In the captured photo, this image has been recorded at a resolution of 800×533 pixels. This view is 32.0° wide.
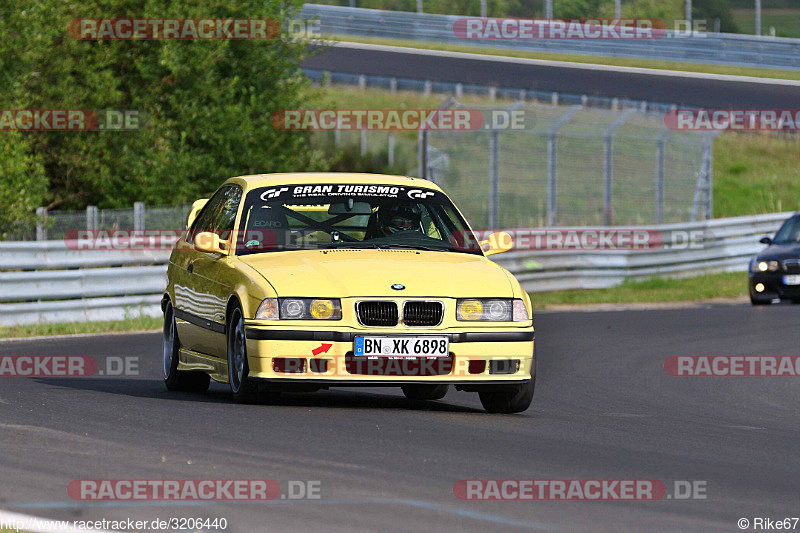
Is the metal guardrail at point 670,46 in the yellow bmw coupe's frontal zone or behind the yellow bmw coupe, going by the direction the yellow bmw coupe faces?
behind

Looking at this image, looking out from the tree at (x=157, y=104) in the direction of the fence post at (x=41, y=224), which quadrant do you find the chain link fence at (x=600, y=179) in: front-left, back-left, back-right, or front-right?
back-left

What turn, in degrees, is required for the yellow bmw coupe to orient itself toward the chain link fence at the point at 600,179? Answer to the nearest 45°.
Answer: approximately 180°

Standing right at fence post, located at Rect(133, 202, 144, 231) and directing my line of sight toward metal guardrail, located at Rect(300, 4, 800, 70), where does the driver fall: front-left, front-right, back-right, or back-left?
back-right

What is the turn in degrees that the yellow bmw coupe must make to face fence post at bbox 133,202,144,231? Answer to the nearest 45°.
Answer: approximately 180°

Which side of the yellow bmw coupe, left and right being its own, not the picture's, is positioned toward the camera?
front

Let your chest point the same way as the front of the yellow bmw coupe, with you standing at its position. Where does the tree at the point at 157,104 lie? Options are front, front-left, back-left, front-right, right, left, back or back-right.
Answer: back

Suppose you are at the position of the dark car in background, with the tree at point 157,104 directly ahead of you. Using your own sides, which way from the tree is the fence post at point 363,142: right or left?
right

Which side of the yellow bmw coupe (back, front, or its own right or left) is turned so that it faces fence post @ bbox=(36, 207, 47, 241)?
back

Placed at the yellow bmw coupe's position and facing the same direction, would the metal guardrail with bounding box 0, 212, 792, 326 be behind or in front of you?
behind

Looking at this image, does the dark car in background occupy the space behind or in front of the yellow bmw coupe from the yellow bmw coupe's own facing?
behind

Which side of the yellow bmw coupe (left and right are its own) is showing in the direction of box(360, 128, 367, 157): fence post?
back
